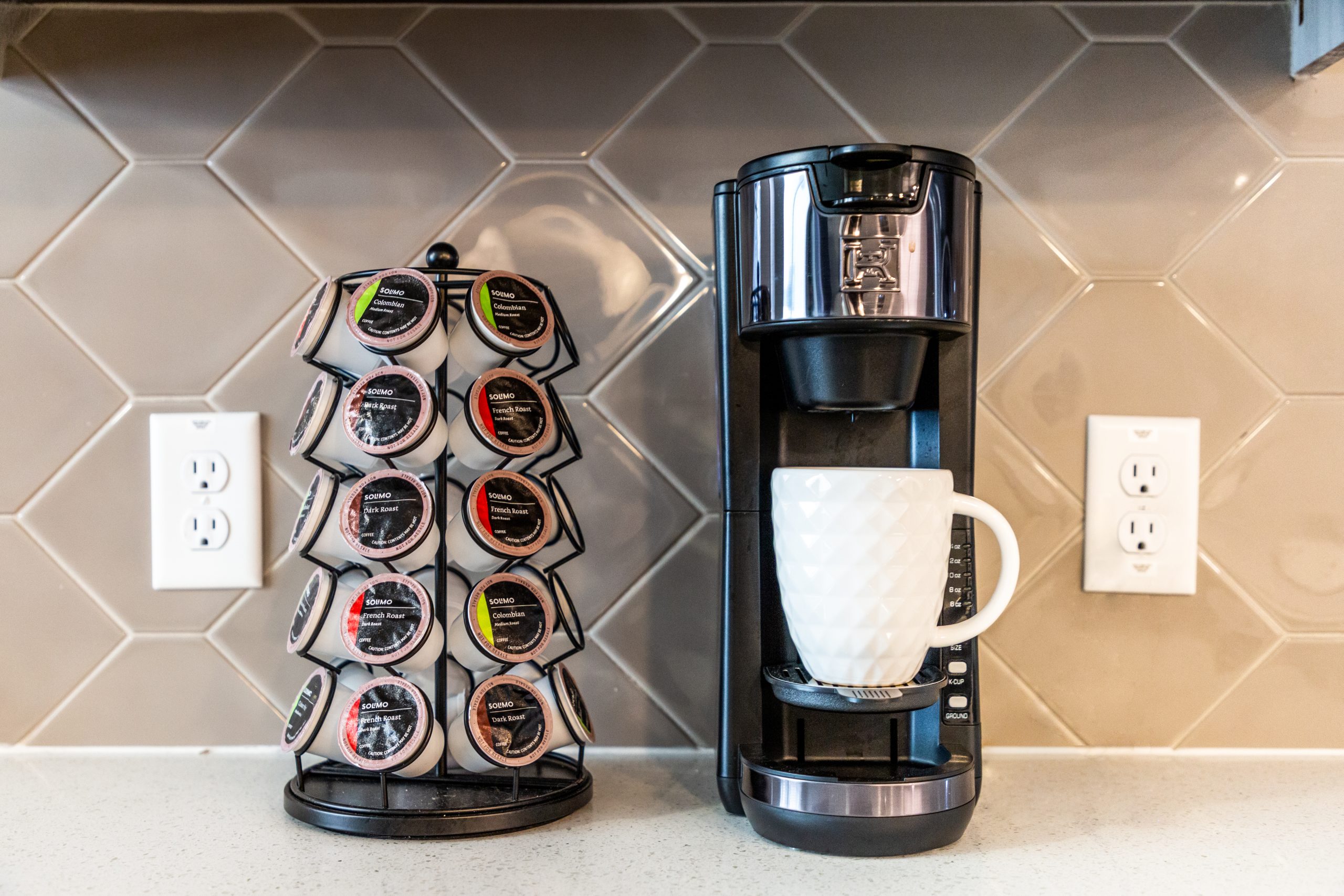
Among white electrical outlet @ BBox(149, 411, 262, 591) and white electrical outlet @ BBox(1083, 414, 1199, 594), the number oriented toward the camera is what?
2

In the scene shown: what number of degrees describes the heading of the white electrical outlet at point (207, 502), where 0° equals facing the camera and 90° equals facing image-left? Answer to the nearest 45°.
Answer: approximately 0°
